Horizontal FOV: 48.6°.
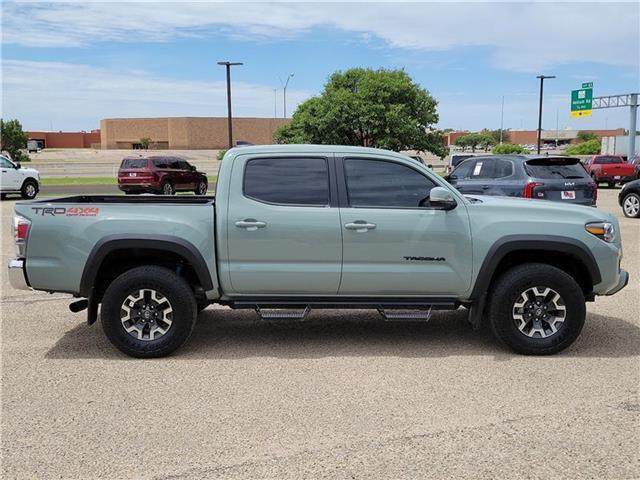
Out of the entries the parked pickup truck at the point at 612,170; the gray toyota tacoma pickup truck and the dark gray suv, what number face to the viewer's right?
1

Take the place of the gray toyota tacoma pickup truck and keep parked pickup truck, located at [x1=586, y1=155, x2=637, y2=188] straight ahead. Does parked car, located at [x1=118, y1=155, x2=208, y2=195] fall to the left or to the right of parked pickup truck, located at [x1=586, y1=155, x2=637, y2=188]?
left

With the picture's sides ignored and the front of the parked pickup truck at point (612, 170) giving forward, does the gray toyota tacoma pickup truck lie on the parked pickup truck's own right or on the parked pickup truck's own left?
on the parked pickup truck's own left

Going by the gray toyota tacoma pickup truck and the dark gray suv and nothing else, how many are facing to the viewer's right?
1

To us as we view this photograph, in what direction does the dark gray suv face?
facing away from the viewer and to the left of the viewer

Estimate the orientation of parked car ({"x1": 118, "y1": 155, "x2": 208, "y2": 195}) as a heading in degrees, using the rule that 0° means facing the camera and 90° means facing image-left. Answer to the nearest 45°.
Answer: approximately 225°

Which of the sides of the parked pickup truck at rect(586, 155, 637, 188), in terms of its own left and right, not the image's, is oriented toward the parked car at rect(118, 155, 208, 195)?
left

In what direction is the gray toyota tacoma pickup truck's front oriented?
to the viewer's right

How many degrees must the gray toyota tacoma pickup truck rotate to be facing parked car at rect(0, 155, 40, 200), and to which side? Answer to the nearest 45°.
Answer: approximately 135° to its left

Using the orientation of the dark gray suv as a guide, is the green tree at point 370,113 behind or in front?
in front

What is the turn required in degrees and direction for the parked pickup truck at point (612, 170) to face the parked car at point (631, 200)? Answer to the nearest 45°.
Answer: approximately 135° to its left

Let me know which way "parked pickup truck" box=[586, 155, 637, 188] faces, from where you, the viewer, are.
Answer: facing away from the viewer and to the left of the viewer

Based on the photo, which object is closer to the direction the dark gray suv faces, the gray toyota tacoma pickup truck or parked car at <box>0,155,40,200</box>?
the parked car
